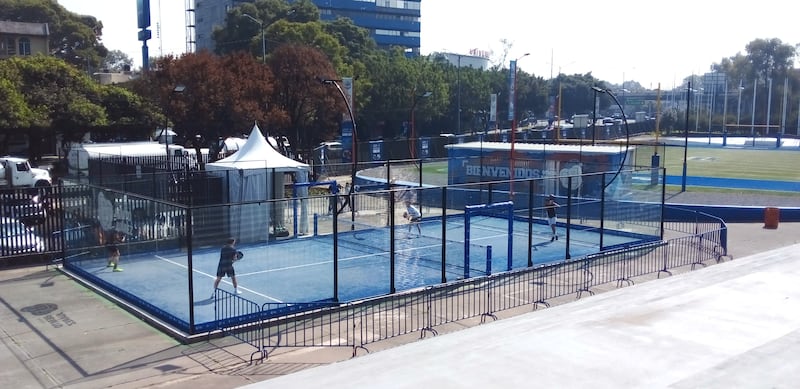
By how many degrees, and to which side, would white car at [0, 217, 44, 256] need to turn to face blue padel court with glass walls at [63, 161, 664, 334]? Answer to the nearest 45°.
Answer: approximately 45° to its right

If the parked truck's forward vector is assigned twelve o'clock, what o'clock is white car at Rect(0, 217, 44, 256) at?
The white car is roughly at 3 o'clock from the parked truck.

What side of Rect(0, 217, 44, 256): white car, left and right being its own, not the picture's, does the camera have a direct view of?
right

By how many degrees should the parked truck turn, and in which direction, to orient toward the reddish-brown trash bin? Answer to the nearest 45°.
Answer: approximately 45° to its right

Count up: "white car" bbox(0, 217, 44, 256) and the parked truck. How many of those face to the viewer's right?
2

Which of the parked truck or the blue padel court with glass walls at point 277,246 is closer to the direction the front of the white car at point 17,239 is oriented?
the blue padel court with glass walls

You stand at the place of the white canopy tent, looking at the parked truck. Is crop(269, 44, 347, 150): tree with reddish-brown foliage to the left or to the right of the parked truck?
right

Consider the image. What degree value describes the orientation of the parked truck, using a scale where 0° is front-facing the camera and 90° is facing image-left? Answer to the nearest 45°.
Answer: approximately 270°

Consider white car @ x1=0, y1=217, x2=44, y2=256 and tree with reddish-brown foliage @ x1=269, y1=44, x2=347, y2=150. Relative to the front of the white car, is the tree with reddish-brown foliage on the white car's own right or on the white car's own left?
on the white car's own left

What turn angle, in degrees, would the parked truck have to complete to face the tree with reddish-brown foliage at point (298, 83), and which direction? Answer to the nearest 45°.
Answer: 0° — it already faces it

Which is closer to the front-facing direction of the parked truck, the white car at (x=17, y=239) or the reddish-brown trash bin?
the reddish-brown trash bin
